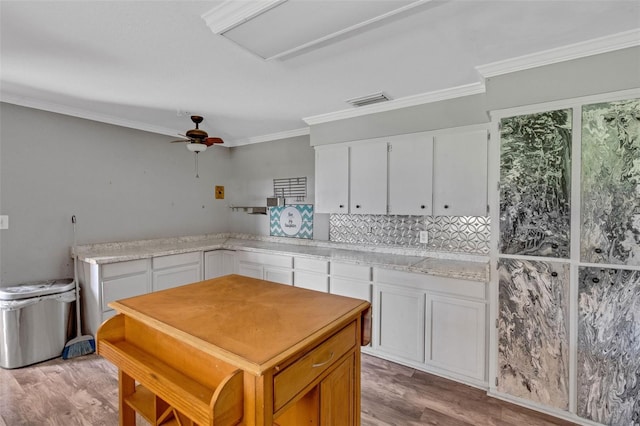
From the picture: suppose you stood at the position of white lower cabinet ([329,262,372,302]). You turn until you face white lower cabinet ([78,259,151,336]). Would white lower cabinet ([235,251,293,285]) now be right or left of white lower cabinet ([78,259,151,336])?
right

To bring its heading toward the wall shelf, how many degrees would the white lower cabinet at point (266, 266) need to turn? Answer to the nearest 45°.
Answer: approximately 135° to its right

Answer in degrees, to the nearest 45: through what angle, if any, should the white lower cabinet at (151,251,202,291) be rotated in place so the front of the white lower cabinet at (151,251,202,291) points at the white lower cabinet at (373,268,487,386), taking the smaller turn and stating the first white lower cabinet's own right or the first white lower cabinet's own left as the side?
0° — it already faces it

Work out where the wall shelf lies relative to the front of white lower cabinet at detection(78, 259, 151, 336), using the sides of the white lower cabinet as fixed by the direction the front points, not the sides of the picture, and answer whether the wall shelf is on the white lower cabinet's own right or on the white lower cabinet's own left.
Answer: on the white lower cabinet's own left

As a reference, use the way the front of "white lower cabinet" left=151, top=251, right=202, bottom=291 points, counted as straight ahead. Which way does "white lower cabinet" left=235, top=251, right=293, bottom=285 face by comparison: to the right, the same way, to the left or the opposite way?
to the right

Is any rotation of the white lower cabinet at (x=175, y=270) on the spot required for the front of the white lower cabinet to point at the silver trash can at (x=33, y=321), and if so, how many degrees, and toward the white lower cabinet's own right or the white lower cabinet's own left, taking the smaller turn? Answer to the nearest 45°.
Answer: approximately 135° to the white lower cabinet's own right

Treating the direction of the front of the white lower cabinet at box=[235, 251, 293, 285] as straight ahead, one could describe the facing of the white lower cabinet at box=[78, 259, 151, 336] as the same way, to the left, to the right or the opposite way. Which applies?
to the left

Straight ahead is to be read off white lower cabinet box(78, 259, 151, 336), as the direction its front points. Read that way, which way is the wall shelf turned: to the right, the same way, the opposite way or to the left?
to the right

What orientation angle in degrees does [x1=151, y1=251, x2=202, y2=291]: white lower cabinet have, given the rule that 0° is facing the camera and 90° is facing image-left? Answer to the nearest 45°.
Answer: approximately 315°

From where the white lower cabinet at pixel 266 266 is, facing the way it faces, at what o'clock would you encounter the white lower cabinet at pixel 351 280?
the white lower cabinet at pixel 351 280 is roughly at 9 o'clock from the white lower cabinet at pixel 266 266.
